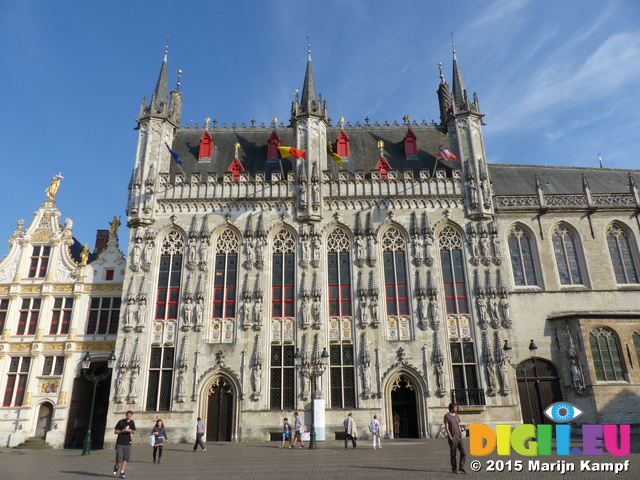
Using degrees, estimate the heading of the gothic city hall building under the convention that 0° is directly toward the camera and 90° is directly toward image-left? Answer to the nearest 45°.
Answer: approximately 0°

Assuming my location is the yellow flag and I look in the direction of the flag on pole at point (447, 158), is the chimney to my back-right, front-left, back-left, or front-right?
back-left

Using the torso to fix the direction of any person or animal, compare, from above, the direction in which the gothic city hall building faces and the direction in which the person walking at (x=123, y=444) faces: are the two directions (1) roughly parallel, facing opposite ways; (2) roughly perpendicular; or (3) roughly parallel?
roughly parallel

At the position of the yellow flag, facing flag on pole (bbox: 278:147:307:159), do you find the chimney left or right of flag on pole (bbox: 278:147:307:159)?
right

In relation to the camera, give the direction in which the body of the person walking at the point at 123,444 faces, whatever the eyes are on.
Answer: toward the camera

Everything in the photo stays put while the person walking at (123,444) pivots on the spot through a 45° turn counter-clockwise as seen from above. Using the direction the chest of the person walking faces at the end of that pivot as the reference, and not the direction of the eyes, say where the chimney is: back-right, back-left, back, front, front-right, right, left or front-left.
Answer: back-left

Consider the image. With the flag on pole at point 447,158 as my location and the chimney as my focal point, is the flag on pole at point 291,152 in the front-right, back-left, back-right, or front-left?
front-left

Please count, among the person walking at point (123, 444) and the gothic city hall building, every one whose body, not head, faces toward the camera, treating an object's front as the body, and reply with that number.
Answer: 2
